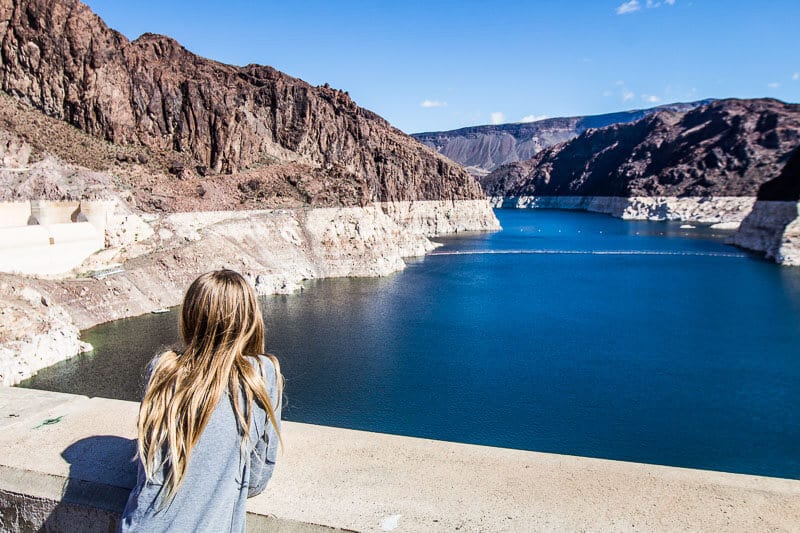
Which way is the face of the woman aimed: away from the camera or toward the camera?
away from the camera

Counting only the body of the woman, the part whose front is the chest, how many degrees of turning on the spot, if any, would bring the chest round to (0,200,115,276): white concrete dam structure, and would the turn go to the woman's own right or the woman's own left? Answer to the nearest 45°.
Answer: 0° — they already face it

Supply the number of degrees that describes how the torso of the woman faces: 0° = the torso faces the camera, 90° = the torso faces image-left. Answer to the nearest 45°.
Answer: approximately 180°
